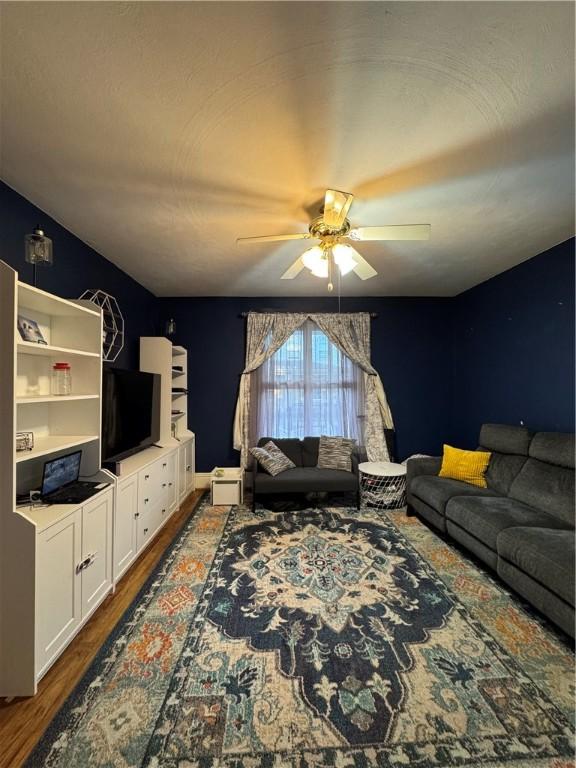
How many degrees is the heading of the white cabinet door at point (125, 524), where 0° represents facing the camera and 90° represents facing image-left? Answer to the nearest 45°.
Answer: approximately 315°

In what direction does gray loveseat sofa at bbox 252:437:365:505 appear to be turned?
toward the camera

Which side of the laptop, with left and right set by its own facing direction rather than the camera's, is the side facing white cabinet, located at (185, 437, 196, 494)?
left

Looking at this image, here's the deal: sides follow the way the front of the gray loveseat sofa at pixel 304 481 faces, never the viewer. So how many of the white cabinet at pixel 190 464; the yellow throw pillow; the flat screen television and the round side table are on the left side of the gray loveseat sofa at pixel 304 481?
2

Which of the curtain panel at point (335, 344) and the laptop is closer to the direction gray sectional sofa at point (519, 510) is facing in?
the laptop

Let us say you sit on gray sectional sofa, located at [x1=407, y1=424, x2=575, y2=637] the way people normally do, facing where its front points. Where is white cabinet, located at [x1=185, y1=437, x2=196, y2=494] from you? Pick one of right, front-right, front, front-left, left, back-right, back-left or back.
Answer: front-right

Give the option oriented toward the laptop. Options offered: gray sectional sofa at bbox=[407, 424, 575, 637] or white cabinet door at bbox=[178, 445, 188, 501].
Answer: the gray sectional sofa

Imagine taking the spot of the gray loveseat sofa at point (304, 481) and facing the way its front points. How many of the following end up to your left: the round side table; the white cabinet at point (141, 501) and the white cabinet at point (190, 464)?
1

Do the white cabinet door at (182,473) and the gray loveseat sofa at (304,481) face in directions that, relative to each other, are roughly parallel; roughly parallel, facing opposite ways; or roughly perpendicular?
roughly perpendicular

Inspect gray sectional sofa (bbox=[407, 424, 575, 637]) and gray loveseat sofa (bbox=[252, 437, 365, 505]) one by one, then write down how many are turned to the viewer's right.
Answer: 0

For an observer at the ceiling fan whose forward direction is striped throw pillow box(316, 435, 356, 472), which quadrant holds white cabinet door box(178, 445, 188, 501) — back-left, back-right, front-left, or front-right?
front-left

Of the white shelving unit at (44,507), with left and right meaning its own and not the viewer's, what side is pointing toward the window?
left

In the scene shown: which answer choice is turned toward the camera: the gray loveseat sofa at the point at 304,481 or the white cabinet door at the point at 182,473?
the gray loveseat sofa

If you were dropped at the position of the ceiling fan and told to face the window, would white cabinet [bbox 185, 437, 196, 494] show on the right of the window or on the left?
left

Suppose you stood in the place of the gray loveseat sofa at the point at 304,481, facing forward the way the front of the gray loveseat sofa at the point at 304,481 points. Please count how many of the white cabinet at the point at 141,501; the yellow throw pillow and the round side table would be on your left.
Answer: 2

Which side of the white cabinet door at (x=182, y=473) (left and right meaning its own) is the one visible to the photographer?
right
